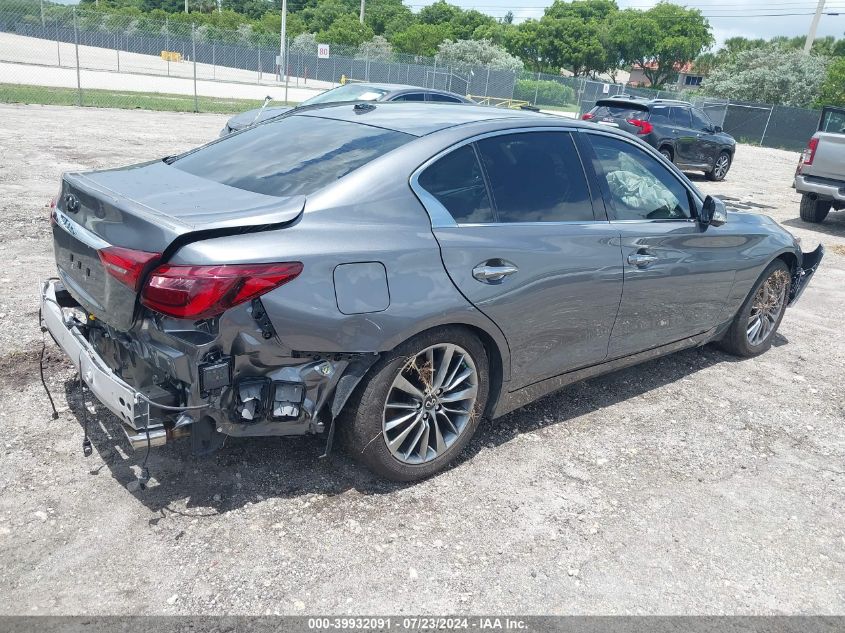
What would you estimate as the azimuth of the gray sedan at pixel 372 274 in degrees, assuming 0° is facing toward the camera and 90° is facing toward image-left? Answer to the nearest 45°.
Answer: approximately 225°

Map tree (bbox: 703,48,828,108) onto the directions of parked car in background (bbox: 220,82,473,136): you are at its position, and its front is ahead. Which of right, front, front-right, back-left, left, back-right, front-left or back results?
back

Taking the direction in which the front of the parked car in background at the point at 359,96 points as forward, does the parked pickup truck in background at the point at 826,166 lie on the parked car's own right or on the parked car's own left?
on the parked car's own left

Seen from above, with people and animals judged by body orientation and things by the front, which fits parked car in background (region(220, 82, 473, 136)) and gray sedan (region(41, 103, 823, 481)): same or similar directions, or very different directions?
very different directions

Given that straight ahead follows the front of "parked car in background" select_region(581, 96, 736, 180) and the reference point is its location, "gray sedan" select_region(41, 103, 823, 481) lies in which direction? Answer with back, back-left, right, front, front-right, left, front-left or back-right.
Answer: back-right

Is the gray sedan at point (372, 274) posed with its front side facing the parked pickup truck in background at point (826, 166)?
yes

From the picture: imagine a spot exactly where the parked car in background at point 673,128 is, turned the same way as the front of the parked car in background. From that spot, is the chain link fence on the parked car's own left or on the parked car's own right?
on the parked car's own left

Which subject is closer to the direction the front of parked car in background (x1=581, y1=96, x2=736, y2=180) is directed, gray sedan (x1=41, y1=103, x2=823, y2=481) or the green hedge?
the green hedge

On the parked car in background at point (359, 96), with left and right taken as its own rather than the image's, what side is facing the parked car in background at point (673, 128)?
back

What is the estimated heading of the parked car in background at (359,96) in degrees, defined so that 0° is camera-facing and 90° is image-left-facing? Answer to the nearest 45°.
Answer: approximately 45°

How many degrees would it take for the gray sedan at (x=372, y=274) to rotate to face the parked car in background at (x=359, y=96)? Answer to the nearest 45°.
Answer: approximately 45° to its left

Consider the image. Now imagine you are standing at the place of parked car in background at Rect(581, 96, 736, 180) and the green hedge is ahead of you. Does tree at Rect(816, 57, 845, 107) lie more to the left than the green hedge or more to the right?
right

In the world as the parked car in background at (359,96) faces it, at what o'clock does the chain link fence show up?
The chain link fence is roughly at 4 o'clock from the parked car in background.

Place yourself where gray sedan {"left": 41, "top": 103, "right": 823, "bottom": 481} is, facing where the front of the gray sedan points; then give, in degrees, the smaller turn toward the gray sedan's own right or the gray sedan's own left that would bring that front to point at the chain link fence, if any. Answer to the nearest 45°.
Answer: approximately 45° to the gray sedan's own left

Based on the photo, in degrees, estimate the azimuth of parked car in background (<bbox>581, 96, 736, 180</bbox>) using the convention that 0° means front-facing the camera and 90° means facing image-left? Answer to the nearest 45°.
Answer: approximately 225°
